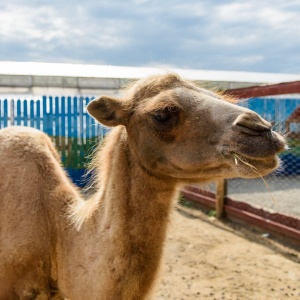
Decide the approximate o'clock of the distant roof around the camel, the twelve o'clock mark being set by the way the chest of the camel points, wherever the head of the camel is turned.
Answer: The distant roof is roughly at 9 o'clock from the camel.

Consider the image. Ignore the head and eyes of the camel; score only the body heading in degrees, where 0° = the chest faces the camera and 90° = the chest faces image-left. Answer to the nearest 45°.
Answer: approximately 270°

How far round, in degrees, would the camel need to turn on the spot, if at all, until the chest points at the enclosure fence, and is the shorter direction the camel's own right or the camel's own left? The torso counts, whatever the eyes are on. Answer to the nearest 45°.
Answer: approximately 90° to the camel's own left
